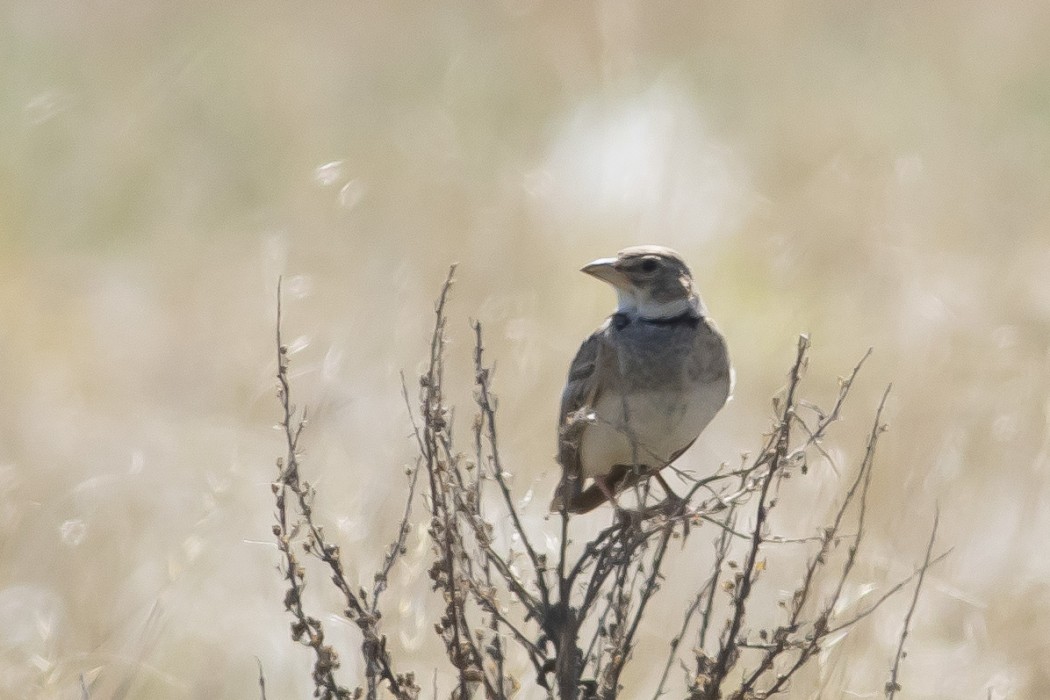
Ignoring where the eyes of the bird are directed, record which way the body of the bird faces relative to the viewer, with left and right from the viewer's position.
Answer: facing the viewer and to the right of the viewer
